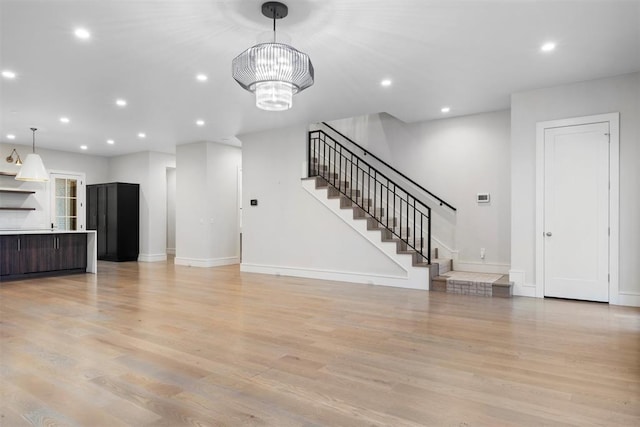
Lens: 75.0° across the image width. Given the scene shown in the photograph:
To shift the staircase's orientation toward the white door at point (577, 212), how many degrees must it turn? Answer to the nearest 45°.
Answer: approximately 45° to its right

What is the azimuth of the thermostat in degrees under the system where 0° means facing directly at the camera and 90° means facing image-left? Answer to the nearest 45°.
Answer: approximately 0°

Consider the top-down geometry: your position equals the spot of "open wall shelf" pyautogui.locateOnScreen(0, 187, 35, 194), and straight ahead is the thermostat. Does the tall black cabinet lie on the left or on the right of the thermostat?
left

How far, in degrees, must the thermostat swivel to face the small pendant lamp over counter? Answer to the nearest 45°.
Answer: approximately 90° to its right

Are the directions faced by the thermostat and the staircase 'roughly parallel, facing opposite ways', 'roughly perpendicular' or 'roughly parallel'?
roughly perpendicular

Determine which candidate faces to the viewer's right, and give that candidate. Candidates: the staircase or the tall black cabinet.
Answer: the staircase

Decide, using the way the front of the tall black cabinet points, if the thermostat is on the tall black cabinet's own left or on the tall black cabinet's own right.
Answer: on the tall black cabinet's own left

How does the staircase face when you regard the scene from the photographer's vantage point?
facing to the right of the viewer

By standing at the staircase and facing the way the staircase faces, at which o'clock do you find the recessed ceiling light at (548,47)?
The recessed ceiling light is roughly at 2 o'clock from the staircase.
